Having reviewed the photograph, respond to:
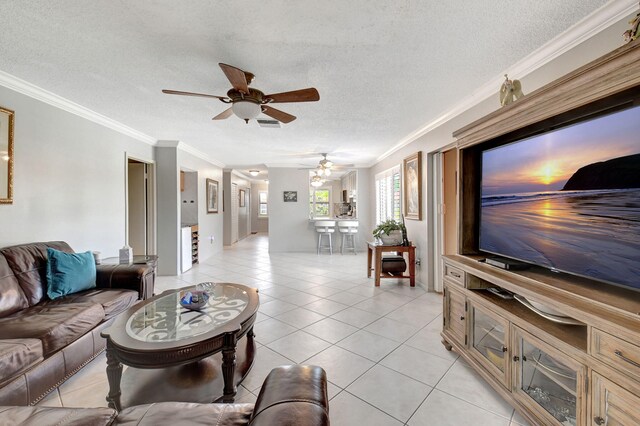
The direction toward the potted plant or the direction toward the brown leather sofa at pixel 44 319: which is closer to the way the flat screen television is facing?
the brown leather sofa

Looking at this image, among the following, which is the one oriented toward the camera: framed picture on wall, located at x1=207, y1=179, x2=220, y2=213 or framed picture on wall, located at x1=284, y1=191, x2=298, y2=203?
framed picture on wall, located at x1=284, y1=191, x2=298, y2=203

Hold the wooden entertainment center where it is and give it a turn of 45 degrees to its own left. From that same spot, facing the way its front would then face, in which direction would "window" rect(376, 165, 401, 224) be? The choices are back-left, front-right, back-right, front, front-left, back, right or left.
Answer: back-right

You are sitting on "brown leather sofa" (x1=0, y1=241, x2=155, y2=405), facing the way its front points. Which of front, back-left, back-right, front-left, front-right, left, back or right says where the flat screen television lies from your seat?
front

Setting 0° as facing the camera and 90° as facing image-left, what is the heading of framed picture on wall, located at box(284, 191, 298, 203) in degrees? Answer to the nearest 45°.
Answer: approximately 0°

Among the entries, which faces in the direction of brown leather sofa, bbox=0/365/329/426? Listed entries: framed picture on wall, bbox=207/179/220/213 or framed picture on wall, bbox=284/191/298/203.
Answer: framed picture on wall, bbox=284/191/298/203

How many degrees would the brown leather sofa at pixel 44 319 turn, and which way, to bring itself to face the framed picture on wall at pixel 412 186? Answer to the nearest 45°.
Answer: approximately 45° to its left

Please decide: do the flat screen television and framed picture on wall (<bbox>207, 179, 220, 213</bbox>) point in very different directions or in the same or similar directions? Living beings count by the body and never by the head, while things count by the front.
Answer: very different directions

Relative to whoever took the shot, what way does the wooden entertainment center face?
facing the viewer and to the left of the viewer

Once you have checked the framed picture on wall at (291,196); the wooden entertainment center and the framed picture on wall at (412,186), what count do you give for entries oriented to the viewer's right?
0

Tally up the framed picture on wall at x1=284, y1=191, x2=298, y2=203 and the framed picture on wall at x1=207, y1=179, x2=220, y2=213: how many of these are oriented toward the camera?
1

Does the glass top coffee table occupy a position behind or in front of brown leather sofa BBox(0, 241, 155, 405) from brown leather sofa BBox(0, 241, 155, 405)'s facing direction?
in front

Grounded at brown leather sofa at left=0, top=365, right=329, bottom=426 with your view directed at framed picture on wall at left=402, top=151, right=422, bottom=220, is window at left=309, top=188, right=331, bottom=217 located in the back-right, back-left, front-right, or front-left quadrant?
front-left

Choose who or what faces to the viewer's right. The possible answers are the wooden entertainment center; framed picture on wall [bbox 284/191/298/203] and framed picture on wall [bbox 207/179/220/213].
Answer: framed picture on wall [bbox 207/179/220/213]

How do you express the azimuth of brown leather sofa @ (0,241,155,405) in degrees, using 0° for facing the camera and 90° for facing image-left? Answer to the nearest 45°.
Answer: approximately 315°

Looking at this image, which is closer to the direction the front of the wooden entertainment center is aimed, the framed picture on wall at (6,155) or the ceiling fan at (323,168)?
the framed picture on wall

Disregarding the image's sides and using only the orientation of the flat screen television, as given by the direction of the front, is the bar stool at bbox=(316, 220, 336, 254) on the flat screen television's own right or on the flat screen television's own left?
on the flat screen television's own right

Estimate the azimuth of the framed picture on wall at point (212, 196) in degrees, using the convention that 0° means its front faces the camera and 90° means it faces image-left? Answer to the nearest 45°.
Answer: approximately 270°

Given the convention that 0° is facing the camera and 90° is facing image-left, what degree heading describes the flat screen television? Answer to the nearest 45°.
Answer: approximately 45°
